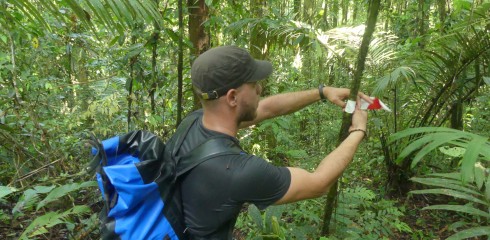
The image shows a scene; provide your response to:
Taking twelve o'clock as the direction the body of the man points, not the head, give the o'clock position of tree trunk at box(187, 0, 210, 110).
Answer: The tree trunk is roughly at 10 o'clock from the man.

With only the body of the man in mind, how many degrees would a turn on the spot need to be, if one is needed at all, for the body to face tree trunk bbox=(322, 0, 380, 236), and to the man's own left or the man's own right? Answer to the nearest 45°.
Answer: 0° — they already face it

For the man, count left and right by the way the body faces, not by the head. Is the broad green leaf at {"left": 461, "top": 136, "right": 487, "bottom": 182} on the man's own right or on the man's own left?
on the man's own right

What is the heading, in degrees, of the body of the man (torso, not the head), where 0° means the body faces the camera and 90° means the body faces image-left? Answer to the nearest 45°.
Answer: approximately 225°

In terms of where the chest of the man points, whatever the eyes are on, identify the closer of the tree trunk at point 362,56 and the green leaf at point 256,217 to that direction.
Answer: the tree trunk

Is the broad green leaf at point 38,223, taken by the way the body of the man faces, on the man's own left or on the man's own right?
on the man's own left
